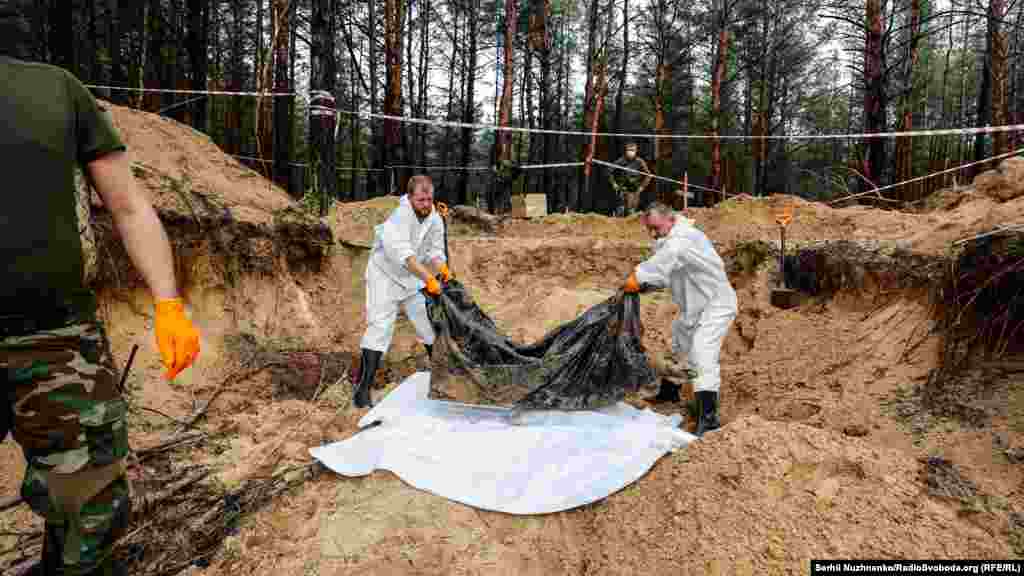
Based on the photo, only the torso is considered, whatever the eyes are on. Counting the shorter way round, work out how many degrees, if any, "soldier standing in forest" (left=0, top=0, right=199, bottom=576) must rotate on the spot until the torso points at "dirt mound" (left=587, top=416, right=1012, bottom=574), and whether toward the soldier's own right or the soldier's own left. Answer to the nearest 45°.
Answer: approximately 90° to the soldier's own right

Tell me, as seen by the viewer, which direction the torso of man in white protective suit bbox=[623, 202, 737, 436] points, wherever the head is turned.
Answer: to the viewer's left

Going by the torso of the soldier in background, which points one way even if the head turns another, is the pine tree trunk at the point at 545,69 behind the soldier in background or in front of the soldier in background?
behind

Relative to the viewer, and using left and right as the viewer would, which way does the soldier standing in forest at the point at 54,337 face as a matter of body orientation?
facing away from the viewer

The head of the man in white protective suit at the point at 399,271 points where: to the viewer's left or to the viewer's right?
to the viewer's right

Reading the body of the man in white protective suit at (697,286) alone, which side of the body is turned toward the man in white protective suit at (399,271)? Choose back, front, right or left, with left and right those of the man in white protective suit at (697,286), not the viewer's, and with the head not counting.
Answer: front

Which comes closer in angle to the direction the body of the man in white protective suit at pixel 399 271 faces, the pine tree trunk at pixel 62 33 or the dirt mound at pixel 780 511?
the dirt mound

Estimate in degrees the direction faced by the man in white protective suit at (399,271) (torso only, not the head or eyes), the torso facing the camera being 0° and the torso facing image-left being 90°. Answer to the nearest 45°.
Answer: approximately 315°

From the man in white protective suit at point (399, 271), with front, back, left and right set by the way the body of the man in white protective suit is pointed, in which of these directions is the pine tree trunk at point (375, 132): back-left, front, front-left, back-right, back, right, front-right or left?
back-left

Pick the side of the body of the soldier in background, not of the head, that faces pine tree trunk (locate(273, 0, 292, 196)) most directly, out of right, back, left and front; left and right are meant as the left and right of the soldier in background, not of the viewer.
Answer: right

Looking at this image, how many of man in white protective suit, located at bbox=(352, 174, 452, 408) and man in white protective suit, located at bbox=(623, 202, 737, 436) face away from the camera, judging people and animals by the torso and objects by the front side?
0

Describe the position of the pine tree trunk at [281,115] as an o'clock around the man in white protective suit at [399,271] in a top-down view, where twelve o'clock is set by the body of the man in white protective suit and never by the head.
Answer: The pine tree trunk is roughly at 7 o'clock from the man in white protective suit.

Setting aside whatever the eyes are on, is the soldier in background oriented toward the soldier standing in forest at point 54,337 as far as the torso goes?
yes

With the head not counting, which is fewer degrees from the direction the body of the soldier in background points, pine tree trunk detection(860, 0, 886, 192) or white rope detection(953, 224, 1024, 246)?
the white rope
